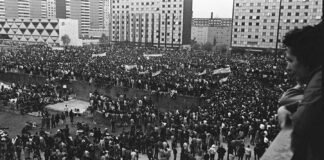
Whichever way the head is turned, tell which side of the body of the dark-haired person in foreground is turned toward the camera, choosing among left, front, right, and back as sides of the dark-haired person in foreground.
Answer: left

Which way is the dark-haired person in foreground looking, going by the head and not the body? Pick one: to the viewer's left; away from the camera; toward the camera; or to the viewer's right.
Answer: to the viewer's left
